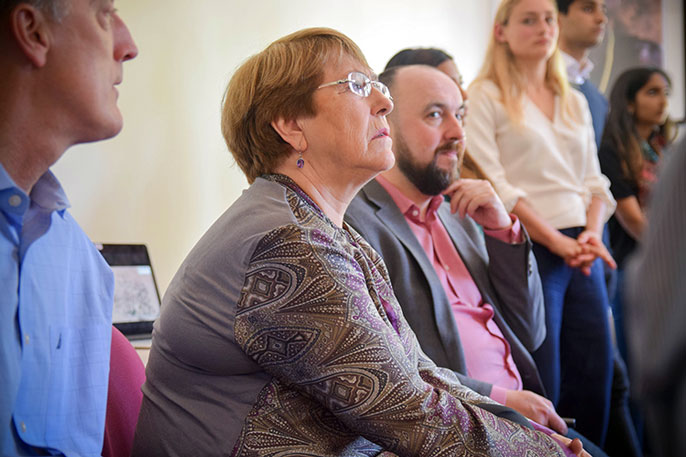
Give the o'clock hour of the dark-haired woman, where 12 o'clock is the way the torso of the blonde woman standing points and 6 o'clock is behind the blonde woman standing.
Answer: The dark-haired woman is roughly at 8 o'clock from the blonde woman standing.
